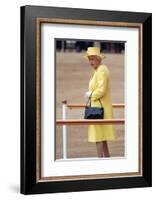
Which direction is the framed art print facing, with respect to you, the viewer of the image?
facing the viewer and to the right of the viewer
